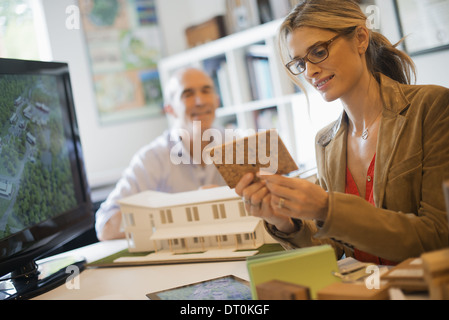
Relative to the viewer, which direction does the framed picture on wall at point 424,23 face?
toward the camera

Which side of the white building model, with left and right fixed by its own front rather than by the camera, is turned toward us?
front

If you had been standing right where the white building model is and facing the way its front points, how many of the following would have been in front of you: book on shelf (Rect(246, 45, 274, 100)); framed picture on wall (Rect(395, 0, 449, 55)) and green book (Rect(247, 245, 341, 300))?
1

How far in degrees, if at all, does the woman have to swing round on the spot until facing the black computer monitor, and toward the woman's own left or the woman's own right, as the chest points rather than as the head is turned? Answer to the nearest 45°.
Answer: approximately 45° to the woman's own right

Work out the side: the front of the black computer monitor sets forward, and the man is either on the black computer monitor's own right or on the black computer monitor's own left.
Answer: on the black computer monitor's own left

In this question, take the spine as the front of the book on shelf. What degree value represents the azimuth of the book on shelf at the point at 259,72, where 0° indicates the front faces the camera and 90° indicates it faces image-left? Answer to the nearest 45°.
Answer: approximately 0°

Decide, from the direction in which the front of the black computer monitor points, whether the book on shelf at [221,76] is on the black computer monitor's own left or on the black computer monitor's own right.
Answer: on the black computer monitor's own left

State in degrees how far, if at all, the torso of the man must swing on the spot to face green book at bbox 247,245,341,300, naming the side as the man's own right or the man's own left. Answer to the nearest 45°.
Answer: approximately 45° to the man's own right

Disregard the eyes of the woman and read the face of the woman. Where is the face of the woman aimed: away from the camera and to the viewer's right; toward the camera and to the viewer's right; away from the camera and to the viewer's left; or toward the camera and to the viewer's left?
toward the camera and to the viewer's left

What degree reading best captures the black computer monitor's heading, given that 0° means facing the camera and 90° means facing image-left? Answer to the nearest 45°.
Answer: approximately 315°

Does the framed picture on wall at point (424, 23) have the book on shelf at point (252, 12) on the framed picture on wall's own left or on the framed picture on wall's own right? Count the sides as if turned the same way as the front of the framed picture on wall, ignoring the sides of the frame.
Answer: on the framed picture on wall's own right

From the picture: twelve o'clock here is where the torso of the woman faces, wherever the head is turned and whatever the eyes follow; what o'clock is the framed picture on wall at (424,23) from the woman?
The framed picture on wall is roughly at 5 o'clock from the woman.
